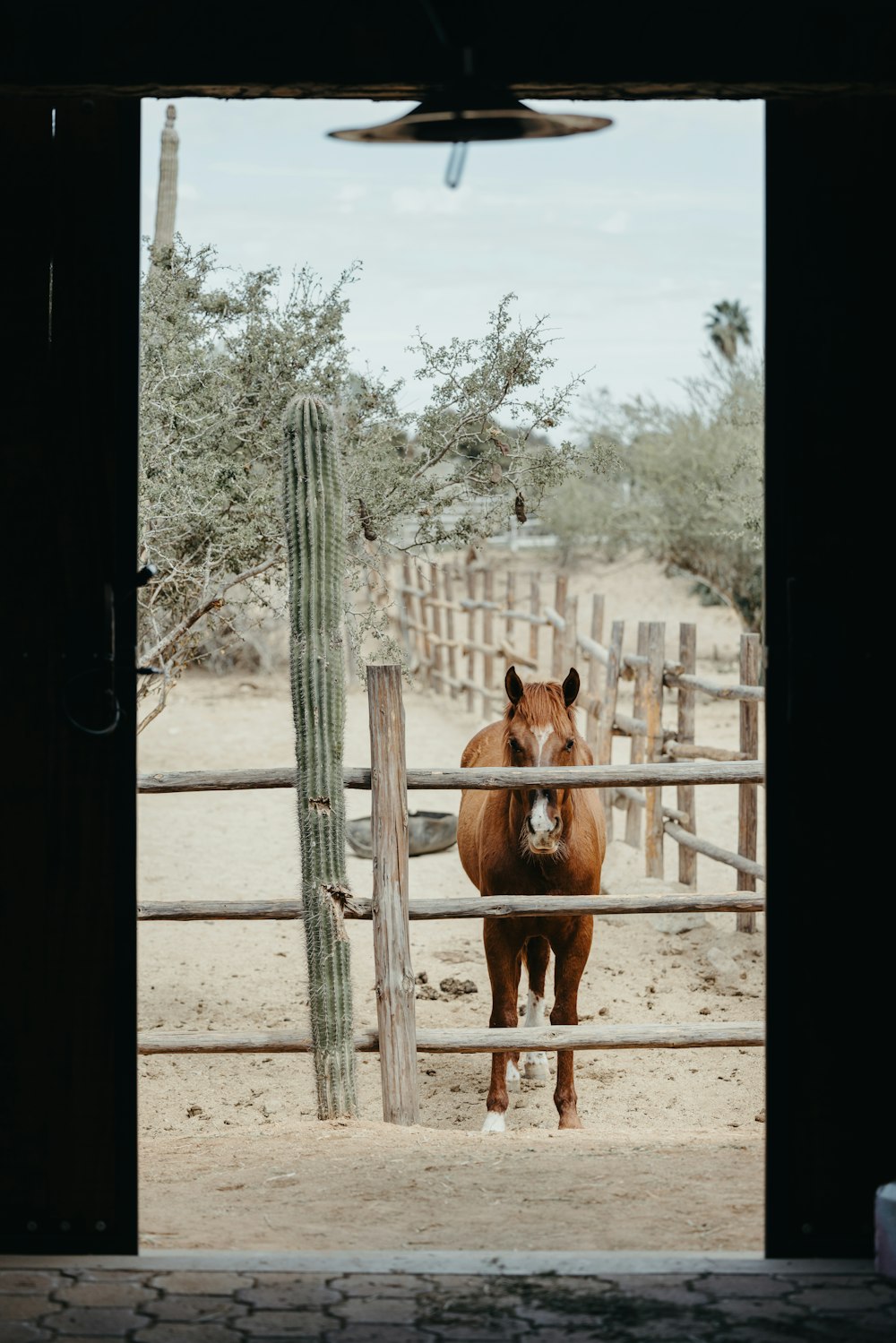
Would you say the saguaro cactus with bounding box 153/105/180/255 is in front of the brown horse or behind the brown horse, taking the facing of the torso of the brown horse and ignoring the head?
behind

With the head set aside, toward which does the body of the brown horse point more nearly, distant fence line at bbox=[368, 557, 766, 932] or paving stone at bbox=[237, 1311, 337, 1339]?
the paving stone

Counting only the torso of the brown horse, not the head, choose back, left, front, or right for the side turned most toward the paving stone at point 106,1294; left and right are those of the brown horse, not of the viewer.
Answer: front

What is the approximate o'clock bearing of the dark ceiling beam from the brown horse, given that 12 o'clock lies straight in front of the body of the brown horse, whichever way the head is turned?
The dark ceiling beam is roughly at 12 o'clock from the brown horse.

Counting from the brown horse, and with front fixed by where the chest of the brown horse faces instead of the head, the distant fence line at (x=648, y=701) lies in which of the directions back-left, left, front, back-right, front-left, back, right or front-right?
back

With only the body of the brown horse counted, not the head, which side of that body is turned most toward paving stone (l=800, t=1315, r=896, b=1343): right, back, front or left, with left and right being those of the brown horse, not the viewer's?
front

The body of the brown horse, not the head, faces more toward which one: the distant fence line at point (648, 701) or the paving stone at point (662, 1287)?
the paving stone

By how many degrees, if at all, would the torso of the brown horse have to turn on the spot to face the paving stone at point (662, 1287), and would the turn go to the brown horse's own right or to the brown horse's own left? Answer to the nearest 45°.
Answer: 0° — it already faces it

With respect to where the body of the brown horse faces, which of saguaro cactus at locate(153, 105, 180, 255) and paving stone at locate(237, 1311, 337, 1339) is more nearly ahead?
the paving stone

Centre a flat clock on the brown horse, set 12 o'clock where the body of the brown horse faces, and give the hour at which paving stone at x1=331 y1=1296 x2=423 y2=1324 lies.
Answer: The paving stone is roughly at 12 o'clock from the brown horse.

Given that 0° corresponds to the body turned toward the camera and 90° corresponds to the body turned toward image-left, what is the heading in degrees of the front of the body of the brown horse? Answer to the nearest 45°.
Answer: approximately 0°
